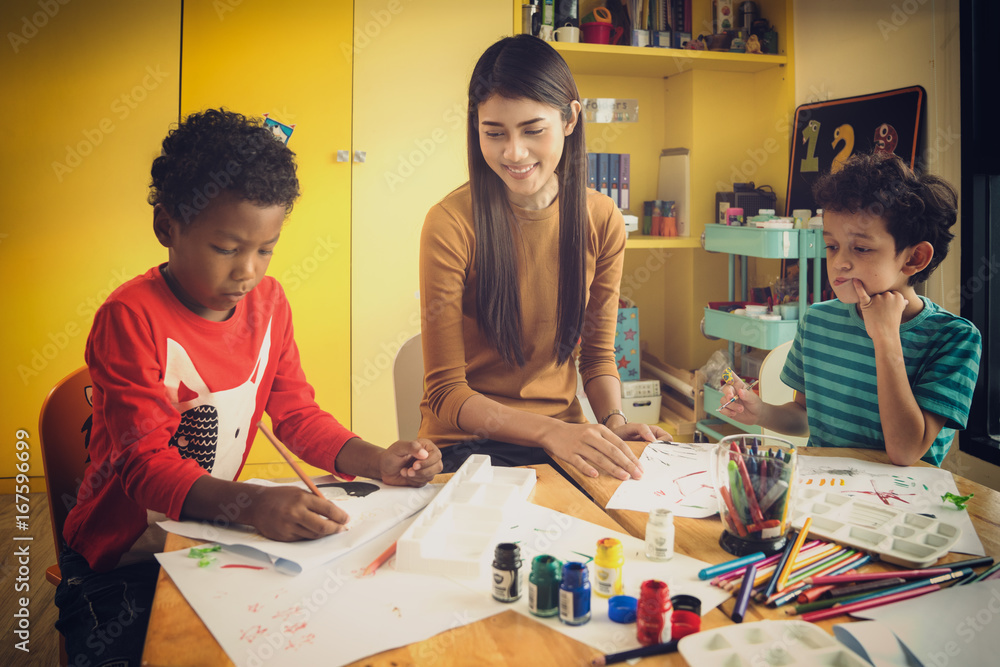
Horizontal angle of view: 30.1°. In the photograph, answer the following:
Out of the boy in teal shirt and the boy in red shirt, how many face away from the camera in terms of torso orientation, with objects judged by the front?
0

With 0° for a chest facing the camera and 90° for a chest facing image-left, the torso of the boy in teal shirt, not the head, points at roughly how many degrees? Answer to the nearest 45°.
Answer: approximately 45°

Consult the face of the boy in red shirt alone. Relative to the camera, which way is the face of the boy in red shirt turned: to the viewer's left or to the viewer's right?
to the viewer's right

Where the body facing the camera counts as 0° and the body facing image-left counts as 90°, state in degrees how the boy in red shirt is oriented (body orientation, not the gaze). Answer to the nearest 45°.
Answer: approximately 315°

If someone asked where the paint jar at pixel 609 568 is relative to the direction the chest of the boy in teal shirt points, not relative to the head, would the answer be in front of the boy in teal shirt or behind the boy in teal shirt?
in front
